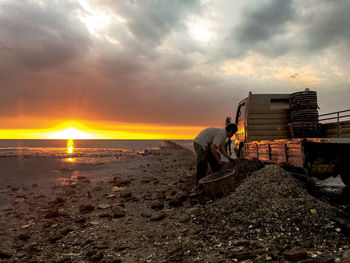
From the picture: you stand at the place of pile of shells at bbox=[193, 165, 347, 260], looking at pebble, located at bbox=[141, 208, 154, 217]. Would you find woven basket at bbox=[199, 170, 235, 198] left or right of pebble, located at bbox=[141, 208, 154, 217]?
right

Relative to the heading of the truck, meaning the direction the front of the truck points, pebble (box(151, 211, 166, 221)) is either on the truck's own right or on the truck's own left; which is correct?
on the truck's own left

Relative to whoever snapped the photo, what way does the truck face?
facing away from the viewer and to the left of the viewer
